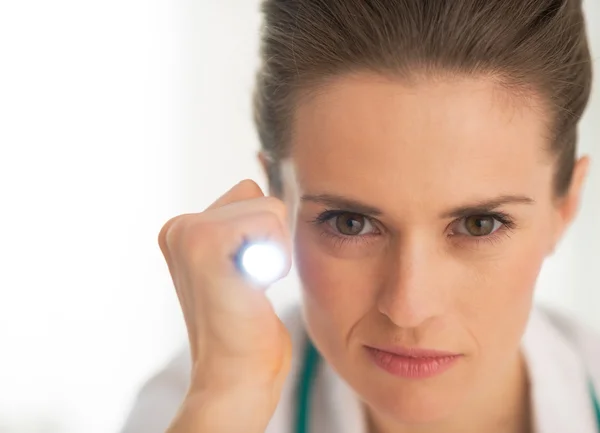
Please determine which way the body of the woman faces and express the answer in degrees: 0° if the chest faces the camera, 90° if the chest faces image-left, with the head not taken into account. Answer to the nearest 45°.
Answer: approximately 0°
